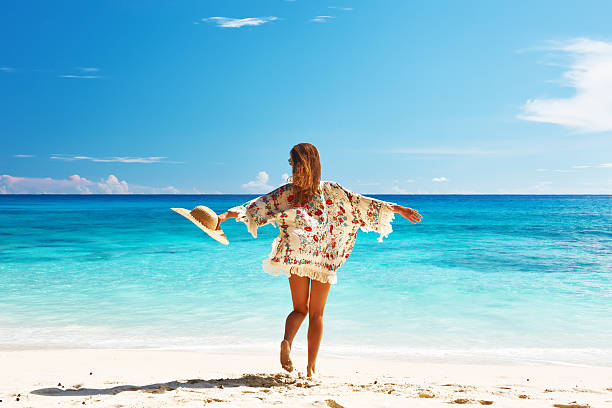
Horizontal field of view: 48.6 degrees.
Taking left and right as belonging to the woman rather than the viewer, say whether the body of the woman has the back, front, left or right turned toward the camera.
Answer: back
